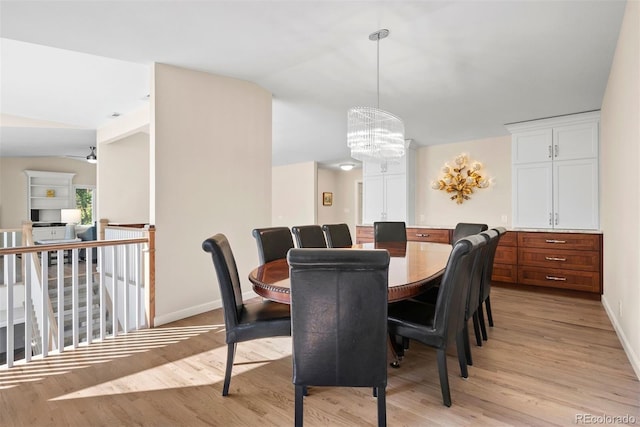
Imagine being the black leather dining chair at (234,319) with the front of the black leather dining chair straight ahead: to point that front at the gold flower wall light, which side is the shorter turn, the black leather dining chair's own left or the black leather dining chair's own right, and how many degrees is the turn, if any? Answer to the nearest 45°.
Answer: approximately 45° to the black leather dining chair's own left

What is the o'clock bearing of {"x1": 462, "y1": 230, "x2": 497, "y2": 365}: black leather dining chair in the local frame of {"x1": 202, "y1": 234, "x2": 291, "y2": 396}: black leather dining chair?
{"x1": 462, "y1": 230, "x2": 497, "y2": 365}: black leather dining chair is roughly at 12 o'clock from {"x1": 202, "y1": 234, "x2": 291, "y2": 396}: black leather dining chair.

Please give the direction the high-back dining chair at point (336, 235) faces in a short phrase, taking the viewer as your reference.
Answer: facing the viewer and to the right of the viewer

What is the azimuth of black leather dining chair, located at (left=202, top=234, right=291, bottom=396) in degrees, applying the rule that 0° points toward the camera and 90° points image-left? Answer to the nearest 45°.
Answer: approximately 270°

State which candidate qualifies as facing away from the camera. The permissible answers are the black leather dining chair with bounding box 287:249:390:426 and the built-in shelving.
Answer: the black leather dining chair

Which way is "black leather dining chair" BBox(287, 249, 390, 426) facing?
away from the camera

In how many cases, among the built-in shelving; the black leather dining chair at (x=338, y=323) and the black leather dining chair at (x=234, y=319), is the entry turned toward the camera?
1

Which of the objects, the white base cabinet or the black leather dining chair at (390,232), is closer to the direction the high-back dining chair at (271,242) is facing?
the black leather dining chair

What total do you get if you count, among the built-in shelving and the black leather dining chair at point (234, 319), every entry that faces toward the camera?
1

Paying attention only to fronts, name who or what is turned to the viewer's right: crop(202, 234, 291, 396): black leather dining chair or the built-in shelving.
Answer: the black leather dining chair

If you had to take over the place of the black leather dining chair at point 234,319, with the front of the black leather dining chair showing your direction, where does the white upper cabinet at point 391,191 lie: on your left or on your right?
on your left

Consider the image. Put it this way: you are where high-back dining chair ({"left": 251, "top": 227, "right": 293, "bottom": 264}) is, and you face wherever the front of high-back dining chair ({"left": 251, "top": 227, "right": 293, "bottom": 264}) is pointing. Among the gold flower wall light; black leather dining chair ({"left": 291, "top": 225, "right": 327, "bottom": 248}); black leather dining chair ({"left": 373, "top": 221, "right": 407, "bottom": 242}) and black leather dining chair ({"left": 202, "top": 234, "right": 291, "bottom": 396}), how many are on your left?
3

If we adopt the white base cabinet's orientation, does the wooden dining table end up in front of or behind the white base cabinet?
in front

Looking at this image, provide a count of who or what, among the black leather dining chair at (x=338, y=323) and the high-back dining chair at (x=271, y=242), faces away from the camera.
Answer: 1
